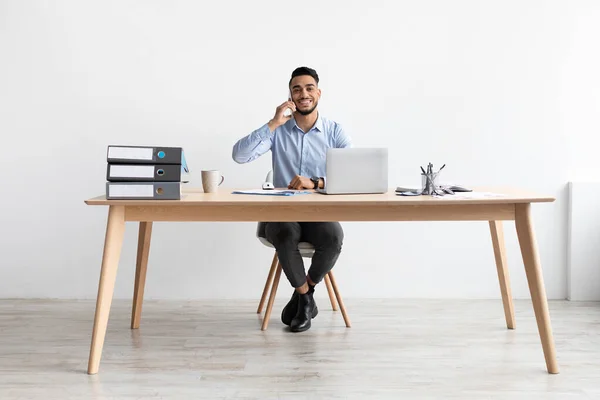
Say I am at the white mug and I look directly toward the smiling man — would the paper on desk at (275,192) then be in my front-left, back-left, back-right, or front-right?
front-right

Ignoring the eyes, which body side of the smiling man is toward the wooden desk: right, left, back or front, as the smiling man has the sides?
front

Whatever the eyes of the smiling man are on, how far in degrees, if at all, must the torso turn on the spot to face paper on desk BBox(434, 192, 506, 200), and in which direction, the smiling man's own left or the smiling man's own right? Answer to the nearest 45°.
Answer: approximately 45° to the smiling man's own left

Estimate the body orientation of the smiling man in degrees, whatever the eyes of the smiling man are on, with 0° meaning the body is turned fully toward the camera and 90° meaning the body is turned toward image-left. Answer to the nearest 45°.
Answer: approximately 0°

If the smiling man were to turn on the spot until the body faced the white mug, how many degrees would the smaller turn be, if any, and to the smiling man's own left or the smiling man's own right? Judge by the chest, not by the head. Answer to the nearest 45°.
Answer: approximately 45° to the smiling man's own right

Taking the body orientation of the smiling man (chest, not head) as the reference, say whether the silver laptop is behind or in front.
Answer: in front

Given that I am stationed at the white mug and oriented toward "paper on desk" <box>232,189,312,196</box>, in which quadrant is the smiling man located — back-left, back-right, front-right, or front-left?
front-left
